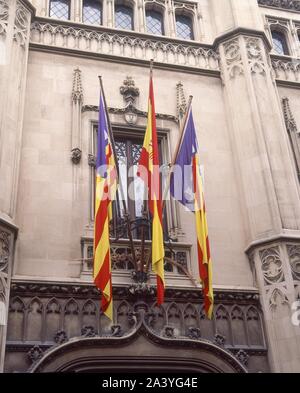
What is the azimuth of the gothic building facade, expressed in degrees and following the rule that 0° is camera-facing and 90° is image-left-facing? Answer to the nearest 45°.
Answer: approximately 0°
